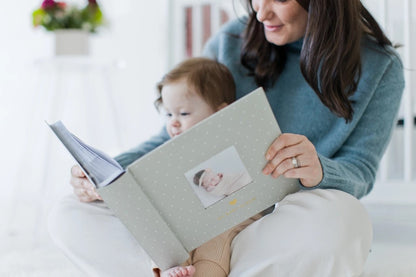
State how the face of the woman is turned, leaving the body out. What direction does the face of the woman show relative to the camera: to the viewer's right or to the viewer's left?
to the viewer's left

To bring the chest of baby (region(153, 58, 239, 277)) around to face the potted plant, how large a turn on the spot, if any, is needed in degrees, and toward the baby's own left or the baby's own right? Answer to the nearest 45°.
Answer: approximately 90° to the baby's own right

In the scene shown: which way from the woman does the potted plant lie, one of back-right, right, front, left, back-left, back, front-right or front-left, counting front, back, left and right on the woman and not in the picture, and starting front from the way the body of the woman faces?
right

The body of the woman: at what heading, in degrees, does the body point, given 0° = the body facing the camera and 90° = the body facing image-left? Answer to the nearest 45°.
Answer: approximately 45°

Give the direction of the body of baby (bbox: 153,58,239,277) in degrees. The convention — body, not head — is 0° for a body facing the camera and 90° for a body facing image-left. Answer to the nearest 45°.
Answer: approximately 45°
